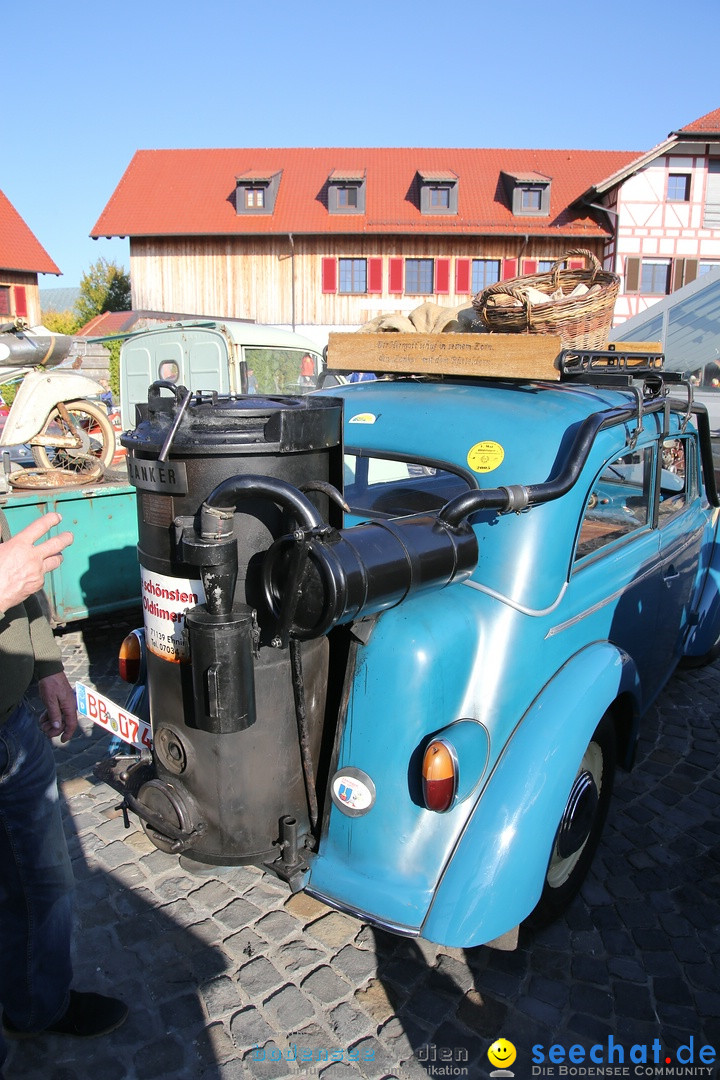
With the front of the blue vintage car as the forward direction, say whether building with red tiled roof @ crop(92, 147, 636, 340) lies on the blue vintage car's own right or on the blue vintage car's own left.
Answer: on the blue vintage car's own left

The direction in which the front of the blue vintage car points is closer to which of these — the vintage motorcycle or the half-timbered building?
the half-timbered building

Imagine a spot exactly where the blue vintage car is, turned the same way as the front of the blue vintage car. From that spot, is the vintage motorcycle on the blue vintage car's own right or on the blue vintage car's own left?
on the blue vintage car's own left

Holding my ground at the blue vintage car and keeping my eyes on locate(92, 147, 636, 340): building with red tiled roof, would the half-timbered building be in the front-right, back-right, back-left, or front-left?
front-right

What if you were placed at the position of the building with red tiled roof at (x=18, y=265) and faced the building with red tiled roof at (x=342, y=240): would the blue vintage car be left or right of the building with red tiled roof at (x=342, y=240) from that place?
right

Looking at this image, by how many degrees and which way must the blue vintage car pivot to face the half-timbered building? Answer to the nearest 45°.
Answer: approximately 45° to its left

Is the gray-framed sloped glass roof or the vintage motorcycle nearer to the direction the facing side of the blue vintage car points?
the gray-framed sloped glass roof

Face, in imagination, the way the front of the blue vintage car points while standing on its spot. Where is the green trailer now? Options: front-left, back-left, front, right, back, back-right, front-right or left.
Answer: left

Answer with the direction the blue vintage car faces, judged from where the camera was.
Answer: facing away from the viewer and to the right of the viewer

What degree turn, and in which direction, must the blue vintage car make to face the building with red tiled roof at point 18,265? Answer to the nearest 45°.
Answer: approximately 90° to its left
